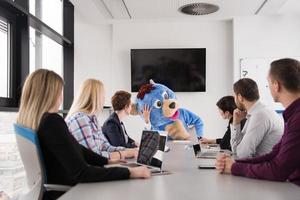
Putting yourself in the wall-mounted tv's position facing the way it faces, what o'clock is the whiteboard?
The whiteboard is roughly at 9 o'clock from the wall-mounted tv.

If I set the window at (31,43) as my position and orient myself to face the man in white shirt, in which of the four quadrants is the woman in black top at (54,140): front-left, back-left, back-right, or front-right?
front-right

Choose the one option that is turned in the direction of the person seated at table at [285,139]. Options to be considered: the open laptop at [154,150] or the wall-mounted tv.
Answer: the wall-mounted tv

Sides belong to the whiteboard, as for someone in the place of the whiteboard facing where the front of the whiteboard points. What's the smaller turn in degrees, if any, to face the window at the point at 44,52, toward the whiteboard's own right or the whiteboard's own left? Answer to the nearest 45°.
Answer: approximately 45° to the whiteboard's own right

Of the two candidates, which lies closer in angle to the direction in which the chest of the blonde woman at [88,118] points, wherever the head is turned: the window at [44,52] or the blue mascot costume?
the blue mascot costume

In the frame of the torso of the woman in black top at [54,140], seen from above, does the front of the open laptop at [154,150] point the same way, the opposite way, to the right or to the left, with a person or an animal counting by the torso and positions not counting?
the opposite way

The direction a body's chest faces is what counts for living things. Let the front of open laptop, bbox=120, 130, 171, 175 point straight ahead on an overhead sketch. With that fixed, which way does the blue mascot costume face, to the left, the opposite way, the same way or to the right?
to the left

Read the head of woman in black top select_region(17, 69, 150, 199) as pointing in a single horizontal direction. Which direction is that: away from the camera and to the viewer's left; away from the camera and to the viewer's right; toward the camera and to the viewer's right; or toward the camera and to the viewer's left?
away from the camera and to the viewer's right

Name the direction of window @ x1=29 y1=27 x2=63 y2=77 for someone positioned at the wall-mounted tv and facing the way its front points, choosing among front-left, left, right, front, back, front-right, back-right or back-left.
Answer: front-right

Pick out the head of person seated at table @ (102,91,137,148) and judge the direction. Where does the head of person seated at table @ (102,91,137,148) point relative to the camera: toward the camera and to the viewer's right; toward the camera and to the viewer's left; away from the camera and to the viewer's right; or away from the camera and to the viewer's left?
away from the camera and to the viewer's right

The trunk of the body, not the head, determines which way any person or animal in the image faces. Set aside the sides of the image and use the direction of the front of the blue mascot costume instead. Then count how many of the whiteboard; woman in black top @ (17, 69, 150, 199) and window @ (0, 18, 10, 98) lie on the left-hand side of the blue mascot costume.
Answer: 1

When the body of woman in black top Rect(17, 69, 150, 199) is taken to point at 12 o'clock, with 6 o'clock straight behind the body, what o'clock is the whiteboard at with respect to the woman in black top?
The whiteboard is roughly at 12 o'clock from the woman in black top.

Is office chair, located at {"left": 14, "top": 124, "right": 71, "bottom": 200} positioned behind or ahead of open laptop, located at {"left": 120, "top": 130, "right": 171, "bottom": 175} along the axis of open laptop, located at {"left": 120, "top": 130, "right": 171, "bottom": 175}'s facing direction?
ahead

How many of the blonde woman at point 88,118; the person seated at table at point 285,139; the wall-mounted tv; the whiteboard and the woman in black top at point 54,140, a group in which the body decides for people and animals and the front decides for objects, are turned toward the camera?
2

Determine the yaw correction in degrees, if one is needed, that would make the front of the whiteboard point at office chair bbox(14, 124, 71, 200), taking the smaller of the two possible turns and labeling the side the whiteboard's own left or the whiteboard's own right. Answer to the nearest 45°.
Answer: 0° — it already faces it

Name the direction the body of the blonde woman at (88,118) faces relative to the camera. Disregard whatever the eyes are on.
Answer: to the viewer's right

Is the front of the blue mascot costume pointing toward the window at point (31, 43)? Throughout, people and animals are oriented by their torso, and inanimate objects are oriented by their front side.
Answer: no

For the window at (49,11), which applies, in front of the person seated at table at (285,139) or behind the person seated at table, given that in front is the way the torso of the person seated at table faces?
in front
